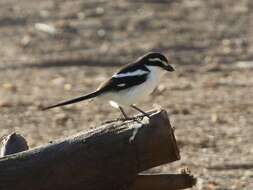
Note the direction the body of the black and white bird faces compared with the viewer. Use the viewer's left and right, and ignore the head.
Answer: facing to the right of the viewer
